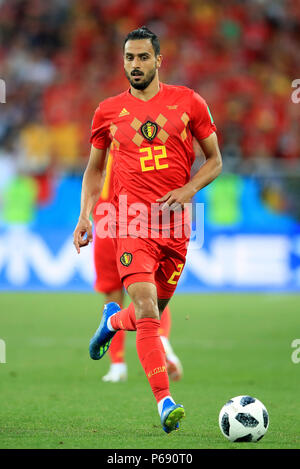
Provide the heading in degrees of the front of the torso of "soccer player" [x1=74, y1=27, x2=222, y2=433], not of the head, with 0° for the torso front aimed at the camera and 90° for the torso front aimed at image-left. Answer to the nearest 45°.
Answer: approximately 0°

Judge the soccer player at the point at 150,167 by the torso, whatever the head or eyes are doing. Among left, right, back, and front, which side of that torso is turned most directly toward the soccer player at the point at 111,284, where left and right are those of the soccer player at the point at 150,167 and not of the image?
back
